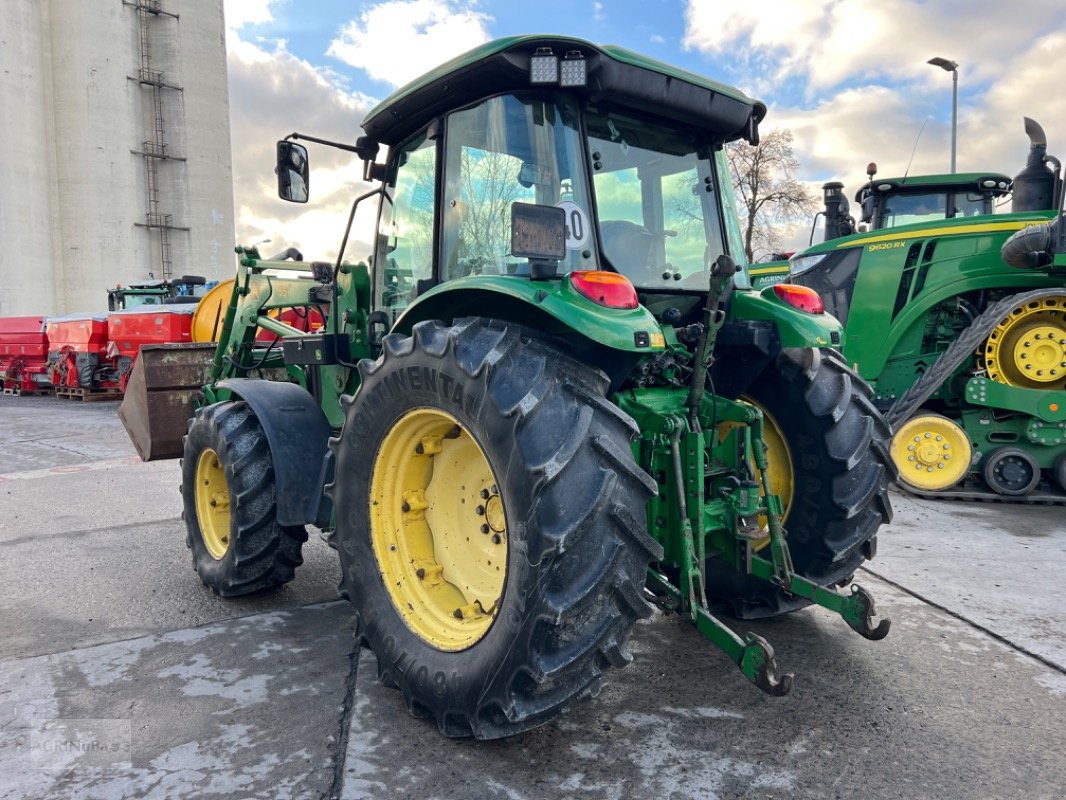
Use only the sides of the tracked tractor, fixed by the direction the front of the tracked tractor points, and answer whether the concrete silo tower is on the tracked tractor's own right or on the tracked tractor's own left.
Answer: on the tracked tractor's own right

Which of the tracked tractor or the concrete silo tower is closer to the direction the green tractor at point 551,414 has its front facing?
the concrete silo tower

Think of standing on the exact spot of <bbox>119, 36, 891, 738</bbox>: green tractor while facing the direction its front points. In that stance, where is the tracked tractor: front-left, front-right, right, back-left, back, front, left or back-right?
right

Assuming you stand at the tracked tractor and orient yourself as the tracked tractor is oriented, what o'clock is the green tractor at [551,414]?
The green tractor is roughly at 11 o'clock from the tracked tractor.

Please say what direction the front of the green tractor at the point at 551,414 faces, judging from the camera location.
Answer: facing away from the viewer and to the left of the viewer

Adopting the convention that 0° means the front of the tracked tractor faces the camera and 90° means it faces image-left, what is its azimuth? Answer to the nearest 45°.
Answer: approximately 45°

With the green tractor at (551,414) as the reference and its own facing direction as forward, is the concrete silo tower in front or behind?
in front

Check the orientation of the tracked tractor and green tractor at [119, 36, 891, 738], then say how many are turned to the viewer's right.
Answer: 0

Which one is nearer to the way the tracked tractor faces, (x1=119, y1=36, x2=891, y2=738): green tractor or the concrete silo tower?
the green tractor
